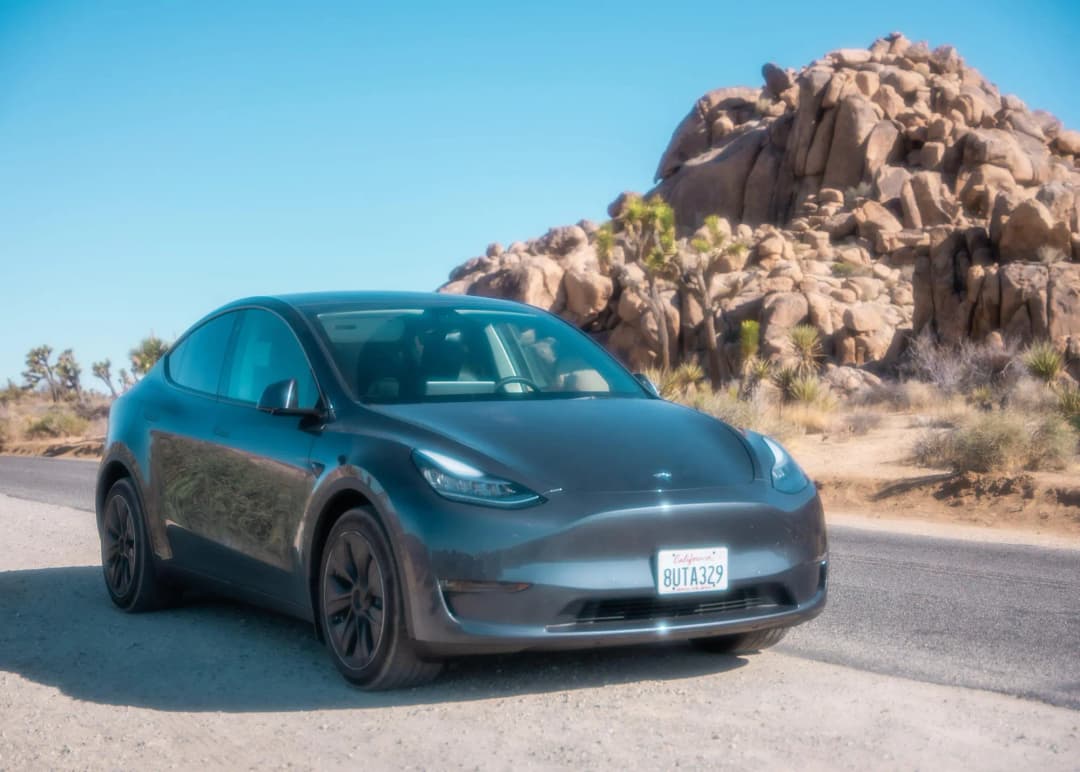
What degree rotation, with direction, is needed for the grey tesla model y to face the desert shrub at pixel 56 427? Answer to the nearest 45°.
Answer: approximately 135° to its left

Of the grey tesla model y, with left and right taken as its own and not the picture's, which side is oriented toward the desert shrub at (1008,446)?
left

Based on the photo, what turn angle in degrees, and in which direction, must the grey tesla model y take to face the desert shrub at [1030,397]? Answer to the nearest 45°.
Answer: approximately 90° to its left

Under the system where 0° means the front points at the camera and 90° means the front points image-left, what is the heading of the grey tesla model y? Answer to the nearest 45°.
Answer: approximately 315°

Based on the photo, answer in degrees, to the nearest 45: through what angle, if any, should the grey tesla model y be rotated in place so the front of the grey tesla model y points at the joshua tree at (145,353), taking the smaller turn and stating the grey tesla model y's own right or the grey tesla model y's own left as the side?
approximately 135° to the grey tesla model y's own left

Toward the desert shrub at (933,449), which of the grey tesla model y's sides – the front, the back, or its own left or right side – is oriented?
left

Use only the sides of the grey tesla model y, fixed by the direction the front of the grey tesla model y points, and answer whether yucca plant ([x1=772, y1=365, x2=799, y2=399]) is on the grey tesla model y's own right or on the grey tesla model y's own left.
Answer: on the grey tesla model y's own left

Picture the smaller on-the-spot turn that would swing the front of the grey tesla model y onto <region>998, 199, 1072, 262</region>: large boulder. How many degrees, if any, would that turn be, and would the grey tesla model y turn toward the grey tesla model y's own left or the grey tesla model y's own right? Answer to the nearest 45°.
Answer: approximately 90° to the grey tesla model y's own left

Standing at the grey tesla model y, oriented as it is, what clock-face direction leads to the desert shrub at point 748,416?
The desert shrub is roughly at 8 o'clock from the grey tesla model y.

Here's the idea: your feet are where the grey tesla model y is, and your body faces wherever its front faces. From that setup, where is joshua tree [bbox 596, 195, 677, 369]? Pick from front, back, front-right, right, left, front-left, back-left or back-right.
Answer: back-left

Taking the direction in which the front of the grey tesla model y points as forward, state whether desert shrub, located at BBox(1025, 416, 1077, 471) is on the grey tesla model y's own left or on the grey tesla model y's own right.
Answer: on the grey tesla model y's own left

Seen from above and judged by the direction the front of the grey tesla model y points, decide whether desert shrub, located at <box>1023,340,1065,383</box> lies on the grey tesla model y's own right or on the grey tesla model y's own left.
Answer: on the grey tesla model y's own left
